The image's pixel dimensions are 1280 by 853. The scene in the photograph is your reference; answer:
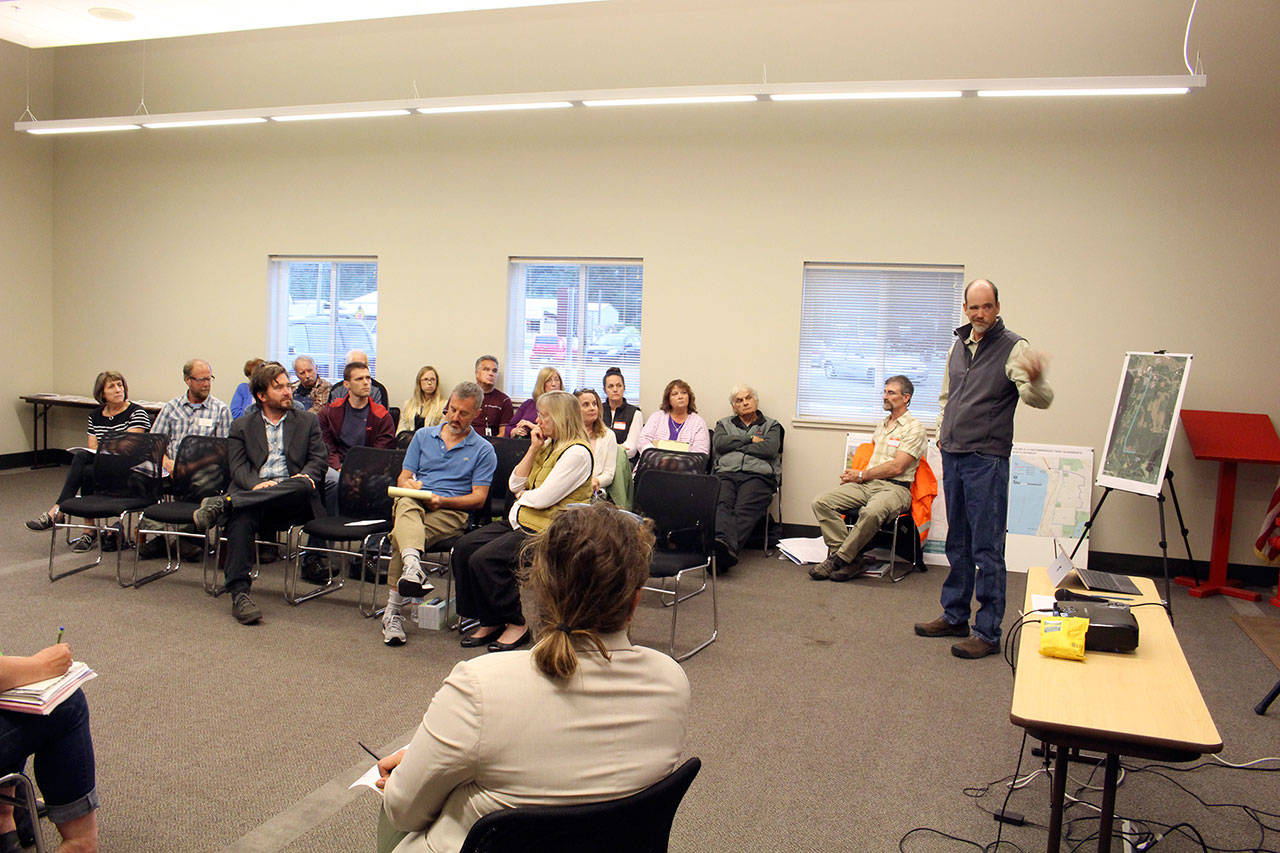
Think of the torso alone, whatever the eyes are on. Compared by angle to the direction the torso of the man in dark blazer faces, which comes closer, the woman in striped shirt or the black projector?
the black projector

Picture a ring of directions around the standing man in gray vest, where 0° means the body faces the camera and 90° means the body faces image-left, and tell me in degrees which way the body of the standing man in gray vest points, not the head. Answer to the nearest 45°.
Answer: approximately 45°

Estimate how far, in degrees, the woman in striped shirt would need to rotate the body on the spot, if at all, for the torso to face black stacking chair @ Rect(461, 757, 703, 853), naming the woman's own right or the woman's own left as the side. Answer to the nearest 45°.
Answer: approximately 45° to the woman's own left

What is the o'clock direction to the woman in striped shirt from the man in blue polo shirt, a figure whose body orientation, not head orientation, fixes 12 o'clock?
The woman in striped shirt is roughly at 3 o'clock from the man in blue polo shirt.

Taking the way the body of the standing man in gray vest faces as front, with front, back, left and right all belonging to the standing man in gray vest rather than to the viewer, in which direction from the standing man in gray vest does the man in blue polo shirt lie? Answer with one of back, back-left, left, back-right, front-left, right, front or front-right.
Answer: front-right

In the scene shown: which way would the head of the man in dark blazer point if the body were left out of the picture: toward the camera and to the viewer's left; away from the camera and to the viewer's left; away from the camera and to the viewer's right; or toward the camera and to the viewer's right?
toward the camera and to the viewer's right

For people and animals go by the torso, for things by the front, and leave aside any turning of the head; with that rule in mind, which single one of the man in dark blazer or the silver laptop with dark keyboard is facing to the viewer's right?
the silver laptop with dark keyboard

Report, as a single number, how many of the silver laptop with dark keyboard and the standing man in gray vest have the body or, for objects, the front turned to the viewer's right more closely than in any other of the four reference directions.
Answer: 1

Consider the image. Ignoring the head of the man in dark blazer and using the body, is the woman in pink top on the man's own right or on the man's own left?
on the man's own left
